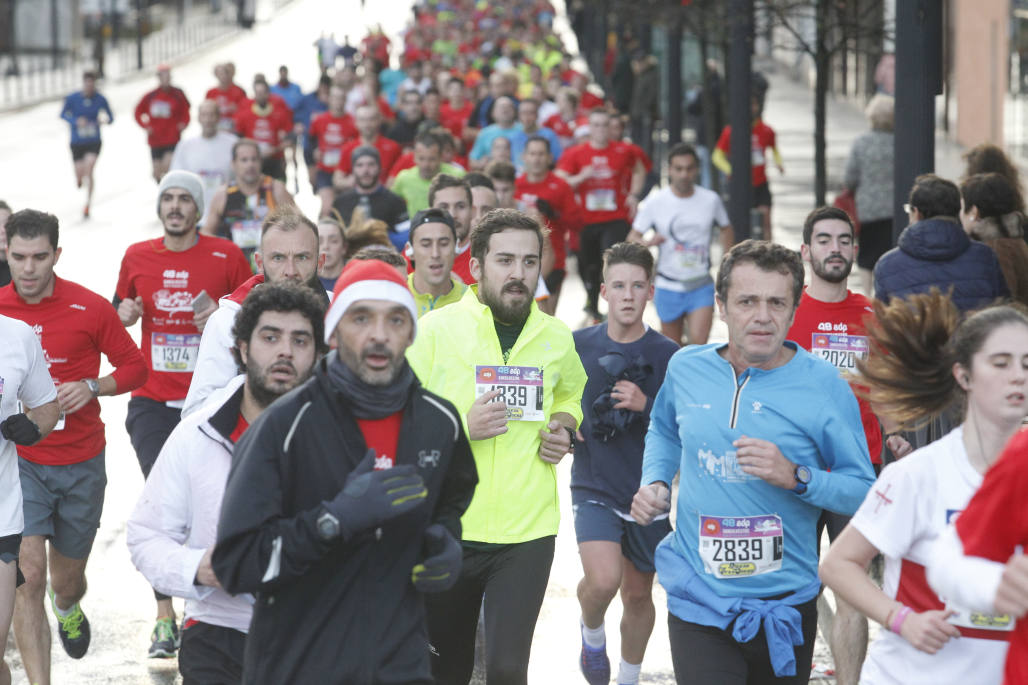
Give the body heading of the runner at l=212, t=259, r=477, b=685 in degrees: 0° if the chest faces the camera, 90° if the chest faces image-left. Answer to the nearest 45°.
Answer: approximately 315°

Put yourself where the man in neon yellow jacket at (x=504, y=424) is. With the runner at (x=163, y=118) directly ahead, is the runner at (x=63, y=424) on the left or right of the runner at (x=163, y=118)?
left

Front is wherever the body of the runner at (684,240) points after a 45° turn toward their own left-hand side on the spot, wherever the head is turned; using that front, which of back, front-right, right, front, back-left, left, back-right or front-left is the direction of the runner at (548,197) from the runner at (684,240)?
back

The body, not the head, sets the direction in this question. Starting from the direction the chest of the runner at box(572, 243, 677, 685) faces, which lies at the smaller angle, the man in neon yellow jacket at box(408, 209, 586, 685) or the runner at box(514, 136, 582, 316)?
the man in neon yellow jacket

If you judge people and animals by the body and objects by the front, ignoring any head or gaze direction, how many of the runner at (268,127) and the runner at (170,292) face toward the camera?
2

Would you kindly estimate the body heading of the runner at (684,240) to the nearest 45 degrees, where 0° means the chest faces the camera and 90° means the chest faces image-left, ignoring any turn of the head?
approximately 0°

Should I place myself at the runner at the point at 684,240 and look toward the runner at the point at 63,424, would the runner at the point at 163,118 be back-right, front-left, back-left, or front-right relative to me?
back-right

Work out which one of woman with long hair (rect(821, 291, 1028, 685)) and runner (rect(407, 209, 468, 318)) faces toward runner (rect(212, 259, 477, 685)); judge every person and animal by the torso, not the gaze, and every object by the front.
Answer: runner (rect(407, 209, 468, 318))

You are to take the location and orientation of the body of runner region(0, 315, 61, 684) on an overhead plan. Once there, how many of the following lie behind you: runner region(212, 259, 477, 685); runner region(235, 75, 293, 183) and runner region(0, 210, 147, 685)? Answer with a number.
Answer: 2

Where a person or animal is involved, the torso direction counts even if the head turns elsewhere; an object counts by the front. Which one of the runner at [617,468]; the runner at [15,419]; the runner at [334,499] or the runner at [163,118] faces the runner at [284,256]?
the runner at [163,118]

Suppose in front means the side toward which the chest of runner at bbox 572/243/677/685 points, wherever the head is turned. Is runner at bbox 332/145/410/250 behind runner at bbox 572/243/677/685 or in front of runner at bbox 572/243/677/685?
behind

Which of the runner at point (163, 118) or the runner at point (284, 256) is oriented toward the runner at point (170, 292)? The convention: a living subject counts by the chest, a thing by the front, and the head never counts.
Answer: the runner at point (163, 118)

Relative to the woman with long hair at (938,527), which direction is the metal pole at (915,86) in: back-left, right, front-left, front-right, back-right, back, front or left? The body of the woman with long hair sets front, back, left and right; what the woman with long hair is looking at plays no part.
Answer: back-left

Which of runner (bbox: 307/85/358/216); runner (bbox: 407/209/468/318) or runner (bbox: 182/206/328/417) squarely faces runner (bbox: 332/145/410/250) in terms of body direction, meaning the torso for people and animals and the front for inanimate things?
runner (bbox: 307/85/358/216)

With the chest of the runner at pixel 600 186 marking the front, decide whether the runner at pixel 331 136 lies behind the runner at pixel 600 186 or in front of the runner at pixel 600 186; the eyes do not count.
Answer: behind
